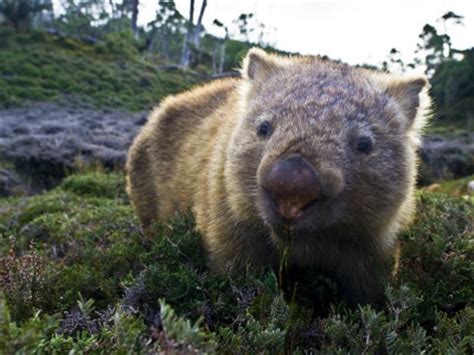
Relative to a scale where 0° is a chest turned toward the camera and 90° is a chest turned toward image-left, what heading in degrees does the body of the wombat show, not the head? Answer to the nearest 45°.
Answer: approximately 315°

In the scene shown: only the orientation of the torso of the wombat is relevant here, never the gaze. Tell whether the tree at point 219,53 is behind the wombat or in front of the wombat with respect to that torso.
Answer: behind

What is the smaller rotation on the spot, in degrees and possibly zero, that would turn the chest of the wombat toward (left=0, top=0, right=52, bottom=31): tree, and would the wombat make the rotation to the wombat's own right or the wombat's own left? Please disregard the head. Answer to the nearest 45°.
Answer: approximately 180°

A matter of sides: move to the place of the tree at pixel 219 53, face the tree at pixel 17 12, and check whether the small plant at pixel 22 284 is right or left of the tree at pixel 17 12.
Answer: left

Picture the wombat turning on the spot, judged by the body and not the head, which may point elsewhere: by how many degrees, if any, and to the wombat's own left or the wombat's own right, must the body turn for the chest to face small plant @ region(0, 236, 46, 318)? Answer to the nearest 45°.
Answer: approximately 135° to the wombat's own right
